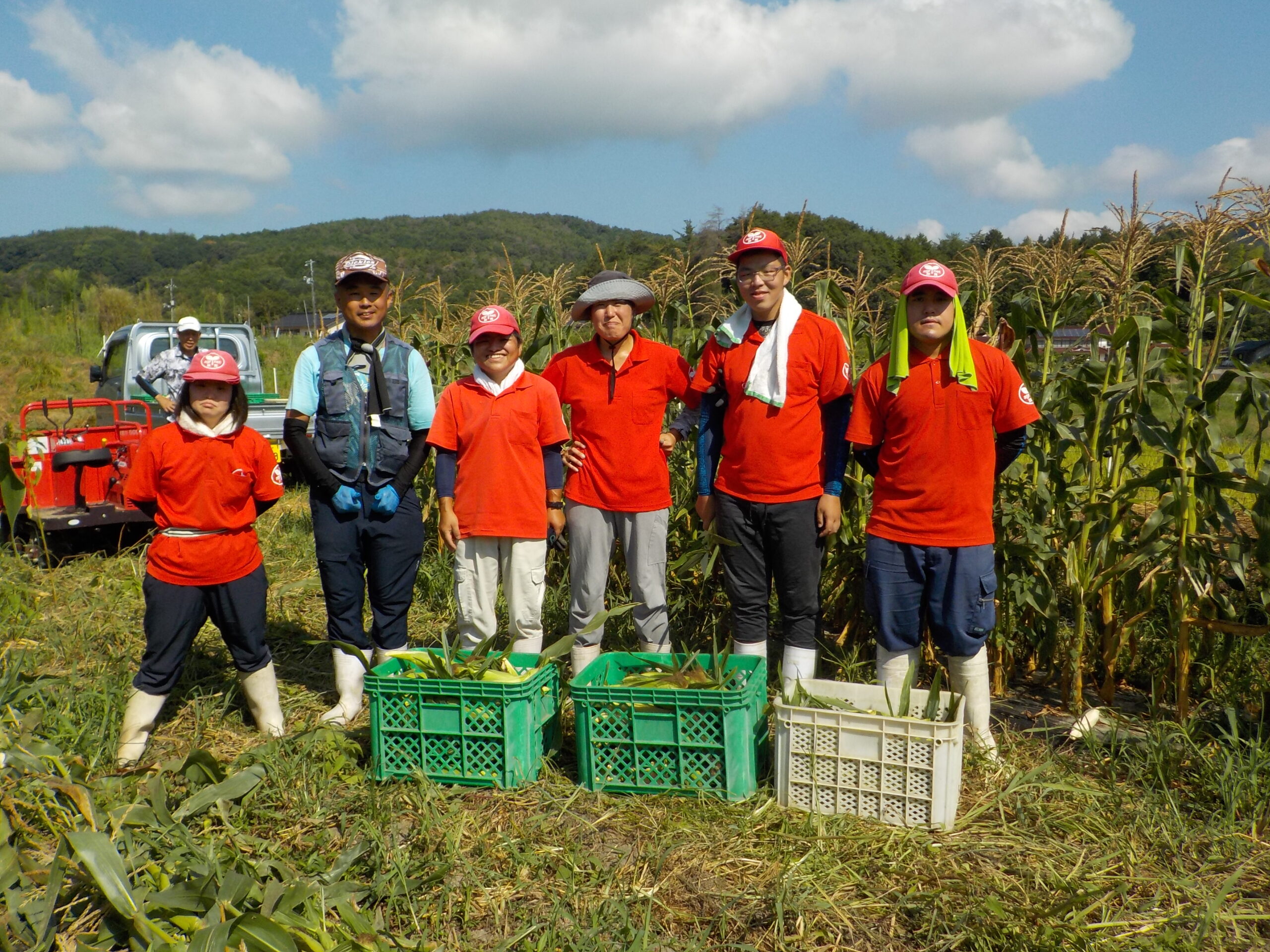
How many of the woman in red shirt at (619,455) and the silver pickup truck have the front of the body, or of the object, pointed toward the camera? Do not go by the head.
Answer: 1

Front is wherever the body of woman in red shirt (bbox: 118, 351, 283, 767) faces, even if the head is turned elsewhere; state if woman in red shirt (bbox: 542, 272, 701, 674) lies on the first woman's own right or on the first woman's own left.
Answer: on the first woman's own left

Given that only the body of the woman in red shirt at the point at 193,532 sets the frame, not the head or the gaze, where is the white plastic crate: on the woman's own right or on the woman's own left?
on the woman's own left

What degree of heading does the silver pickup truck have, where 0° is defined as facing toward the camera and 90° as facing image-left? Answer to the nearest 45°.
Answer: approximately 135°

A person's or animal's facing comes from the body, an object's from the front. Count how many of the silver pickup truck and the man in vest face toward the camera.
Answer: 1

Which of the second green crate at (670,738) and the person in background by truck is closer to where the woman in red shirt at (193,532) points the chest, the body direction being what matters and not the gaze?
the second green crate

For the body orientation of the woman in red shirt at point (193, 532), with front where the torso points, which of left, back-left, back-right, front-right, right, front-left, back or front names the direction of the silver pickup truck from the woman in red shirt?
back

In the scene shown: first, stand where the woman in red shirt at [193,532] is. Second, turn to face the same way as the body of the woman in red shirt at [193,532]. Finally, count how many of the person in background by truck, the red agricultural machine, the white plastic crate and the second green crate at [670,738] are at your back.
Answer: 2

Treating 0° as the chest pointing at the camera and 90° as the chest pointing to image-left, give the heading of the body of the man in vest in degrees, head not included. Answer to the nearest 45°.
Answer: approximately 0°

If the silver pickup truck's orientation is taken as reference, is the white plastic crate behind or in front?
behind

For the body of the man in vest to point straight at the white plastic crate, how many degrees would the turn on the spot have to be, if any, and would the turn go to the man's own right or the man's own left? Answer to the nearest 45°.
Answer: approximately 45° to the man's own left

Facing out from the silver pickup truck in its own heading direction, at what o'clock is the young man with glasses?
The young man with glasses is roughly at 7 o'clock from the silver pickup truck.

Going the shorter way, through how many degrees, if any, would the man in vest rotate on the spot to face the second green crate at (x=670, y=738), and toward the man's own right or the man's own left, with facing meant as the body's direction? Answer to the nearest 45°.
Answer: approximately 45° to the man's own left

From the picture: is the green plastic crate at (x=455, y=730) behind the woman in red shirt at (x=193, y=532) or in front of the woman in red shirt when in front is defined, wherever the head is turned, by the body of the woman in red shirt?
in front

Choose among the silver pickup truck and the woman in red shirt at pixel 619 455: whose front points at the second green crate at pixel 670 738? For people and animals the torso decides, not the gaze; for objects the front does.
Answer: the woman in red shirt
